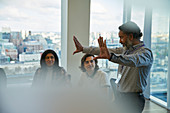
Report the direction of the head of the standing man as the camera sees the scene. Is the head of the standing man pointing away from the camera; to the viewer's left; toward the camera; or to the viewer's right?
to the viewer's left

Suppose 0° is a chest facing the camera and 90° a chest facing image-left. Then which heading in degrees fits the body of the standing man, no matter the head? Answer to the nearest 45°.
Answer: approximately 90°
